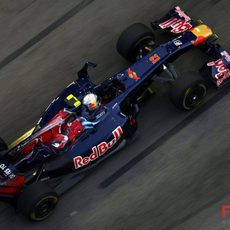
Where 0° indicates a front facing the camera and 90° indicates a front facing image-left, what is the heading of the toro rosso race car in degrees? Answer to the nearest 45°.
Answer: approximately 225°
